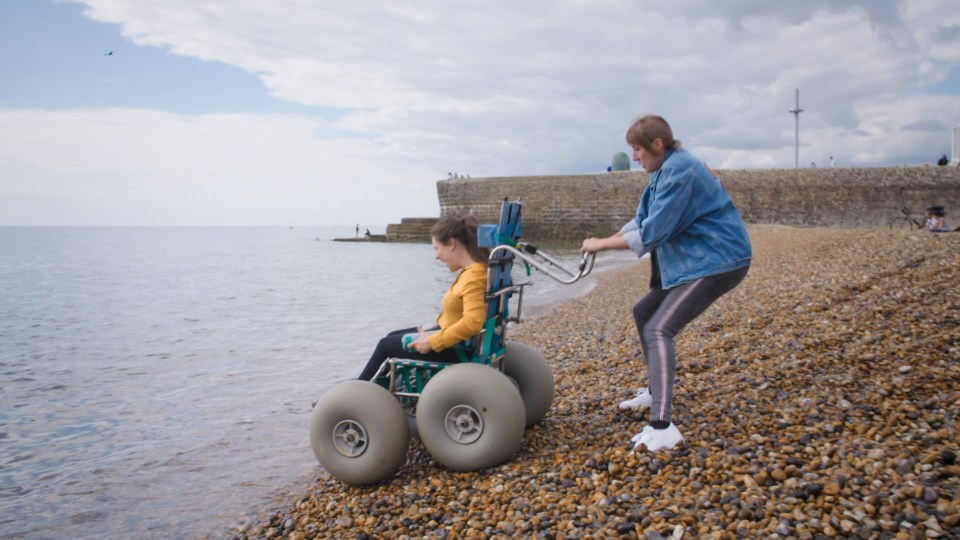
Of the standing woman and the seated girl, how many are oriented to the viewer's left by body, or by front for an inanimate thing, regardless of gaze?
2

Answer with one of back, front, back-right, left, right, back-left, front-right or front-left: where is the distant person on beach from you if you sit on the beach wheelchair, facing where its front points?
back-right

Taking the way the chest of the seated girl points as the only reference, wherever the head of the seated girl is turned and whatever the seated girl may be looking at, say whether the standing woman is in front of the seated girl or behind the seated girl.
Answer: behind

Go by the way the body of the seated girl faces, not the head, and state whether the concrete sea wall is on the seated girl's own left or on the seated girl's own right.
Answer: on the seated girl's own right

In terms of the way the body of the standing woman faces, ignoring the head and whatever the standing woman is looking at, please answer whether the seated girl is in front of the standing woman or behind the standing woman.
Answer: in front

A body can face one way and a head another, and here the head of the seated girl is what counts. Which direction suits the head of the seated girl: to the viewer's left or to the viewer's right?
to the viewer's left

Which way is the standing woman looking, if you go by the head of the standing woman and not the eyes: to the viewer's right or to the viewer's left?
to the viewer's left

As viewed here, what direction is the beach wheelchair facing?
to the viewer's left

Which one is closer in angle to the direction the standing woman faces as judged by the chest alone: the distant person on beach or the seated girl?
the seated girl

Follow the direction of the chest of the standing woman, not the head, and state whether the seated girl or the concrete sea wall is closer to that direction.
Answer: the seated girl

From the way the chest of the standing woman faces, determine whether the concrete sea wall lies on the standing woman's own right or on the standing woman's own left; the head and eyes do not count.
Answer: on the standing woman's own right

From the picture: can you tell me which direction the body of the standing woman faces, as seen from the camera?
to the viewer's left

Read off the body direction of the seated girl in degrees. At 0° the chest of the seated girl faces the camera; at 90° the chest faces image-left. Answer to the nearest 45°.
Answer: approximately 90°
